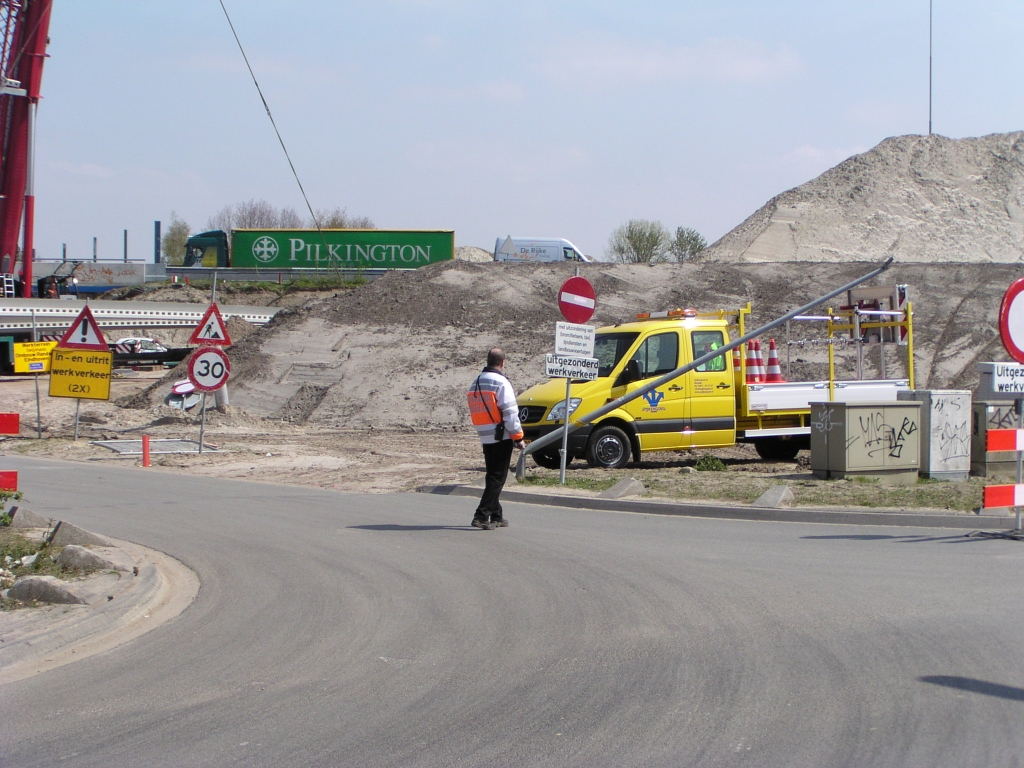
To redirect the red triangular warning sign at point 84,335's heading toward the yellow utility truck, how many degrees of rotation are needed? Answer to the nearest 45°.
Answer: approximately 45° to its left

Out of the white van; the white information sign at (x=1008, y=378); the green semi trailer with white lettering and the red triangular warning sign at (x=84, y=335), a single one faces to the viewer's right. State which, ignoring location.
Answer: the white van

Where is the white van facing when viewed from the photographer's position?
facing to the right of the viewer

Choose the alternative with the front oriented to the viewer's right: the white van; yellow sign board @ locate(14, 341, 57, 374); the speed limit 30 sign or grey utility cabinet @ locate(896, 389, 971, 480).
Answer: the white van

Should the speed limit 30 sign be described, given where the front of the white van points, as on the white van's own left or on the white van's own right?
on the white van's own right

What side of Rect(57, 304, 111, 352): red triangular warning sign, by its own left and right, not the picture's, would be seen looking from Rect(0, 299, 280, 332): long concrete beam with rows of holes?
back

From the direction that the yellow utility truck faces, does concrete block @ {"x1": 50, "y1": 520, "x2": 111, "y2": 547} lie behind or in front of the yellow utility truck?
in front

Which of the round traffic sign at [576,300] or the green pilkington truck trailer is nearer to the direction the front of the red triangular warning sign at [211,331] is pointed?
the round traffic sign

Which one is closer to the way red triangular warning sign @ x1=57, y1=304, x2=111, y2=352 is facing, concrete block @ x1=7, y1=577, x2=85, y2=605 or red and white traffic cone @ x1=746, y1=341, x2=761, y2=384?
the concrete block

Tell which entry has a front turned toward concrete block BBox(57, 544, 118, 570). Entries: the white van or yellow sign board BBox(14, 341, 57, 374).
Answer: the yellow sign board
